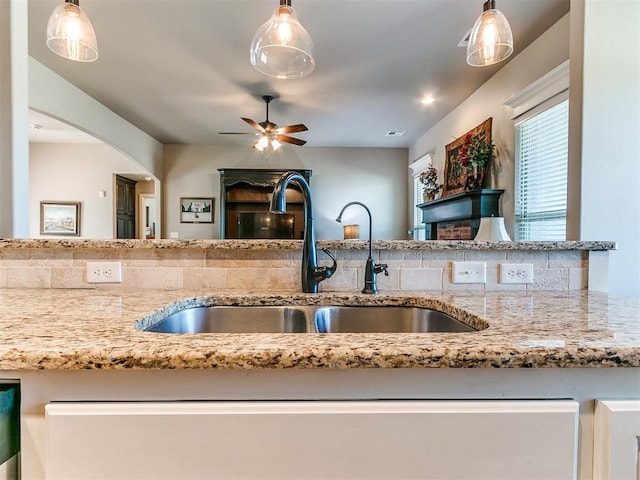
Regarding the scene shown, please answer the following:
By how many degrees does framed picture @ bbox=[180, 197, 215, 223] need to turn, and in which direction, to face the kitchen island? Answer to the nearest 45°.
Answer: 0° — it already faces it

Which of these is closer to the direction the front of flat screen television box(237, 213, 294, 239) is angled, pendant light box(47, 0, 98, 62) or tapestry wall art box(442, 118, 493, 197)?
the pendant light

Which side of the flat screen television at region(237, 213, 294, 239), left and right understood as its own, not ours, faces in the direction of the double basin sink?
front

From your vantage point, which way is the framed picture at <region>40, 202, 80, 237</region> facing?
toward the camera

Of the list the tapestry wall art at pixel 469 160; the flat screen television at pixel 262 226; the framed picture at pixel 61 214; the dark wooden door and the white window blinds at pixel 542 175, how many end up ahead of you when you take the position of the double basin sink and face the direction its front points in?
0

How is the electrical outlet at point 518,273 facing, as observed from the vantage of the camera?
facing the viewer

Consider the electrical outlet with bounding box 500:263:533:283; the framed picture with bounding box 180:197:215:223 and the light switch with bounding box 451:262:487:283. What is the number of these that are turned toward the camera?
3

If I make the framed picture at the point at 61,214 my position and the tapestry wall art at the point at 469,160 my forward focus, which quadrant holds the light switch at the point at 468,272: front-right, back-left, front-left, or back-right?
front-right

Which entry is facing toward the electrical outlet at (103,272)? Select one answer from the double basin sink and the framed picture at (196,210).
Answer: the framed picture

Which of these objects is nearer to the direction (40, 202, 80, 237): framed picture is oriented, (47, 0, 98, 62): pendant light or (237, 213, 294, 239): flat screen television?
the pendant light

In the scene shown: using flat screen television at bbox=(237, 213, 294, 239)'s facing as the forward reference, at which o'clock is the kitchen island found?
The kitchen island is roughly at 12 o'clock from the flat screen television.

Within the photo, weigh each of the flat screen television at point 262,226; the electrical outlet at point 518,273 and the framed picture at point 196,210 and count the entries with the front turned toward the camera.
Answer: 3

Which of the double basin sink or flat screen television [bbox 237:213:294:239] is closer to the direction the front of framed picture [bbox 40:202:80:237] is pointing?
the double basin sink

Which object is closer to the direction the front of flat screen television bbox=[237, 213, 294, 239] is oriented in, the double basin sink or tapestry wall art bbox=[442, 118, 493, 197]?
the double basin sink

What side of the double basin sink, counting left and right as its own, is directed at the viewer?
front

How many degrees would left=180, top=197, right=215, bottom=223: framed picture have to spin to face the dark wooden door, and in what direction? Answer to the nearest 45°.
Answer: approximately 135° to its right

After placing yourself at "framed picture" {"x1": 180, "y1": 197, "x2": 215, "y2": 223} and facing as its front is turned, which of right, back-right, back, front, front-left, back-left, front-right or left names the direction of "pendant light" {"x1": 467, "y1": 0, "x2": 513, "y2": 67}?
front

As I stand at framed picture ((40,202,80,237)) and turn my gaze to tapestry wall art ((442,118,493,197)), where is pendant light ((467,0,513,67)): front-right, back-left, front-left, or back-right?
front-right

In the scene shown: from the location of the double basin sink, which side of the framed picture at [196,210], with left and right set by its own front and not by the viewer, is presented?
front
